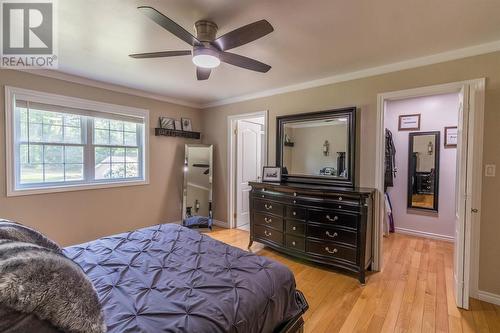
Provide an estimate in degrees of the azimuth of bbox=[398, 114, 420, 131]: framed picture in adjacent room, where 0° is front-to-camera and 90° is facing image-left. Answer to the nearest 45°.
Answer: approximately 45°

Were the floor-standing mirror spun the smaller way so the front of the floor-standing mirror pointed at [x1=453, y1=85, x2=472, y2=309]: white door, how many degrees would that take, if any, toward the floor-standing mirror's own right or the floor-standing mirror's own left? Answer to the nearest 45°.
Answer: approximately 45° to the floor-standing mirror's own left

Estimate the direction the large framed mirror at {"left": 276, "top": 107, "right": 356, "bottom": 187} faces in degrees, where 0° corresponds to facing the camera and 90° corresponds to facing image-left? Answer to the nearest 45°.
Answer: approximately 45°

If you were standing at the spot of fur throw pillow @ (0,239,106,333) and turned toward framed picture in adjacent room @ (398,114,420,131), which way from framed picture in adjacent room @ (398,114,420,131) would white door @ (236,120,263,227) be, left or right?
left

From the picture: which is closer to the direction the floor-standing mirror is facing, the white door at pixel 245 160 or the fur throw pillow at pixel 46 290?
the fur throw pillow

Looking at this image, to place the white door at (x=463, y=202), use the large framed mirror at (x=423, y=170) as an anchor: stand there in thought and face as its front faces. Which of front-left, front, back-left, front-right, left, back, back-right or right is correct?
front-left

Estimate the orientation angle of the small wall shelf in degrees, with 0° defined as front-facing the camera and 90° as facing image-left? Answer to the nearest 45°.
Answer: approximately 315°

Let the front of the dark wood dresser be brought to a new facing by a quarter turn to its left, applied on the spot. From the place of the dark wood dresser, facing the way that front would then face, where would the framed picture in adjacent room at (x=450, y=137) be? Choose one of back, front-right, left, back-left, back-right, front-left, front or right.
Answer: left

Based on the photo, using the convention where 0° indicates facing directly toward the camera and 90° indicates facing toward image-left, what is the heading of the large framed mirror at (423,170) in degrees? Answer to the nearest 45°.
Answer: approximately 45°

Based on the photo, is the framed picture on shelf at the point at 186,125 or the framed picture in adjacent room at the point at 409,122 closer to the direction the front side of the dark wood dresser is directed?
the framed picture on shelf
